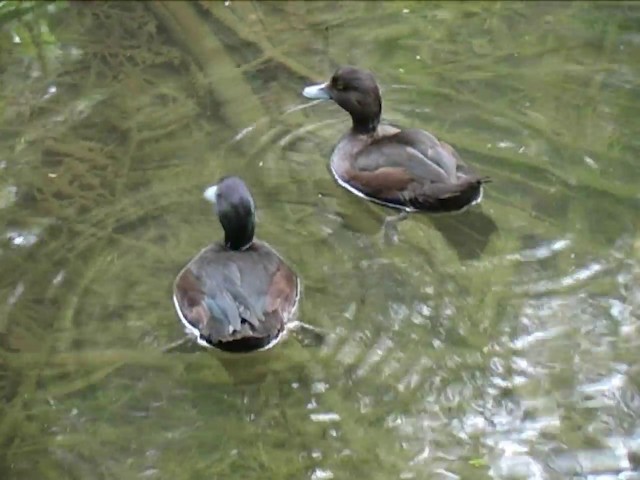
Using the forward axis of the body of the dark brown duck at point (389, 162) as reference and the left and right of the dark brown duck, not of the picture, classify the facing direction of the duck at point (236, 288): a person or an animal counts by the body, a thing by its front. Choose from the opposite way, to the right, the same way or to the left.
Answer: to the right

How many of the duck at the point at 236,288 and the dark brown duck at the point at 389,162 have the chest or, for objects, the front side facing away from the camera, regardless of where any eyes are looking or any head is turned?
1

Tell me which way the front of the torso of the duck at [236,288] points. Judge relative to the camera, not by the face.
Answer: away from the camera

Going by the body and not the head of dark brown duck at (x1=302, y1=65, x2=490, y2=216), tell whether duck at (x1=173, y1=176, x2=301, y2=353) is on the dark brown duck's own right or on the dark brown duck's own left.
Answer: on the dark brown duck's own left

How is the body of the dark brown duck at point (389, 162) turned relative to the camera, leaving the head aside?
to the viewer's left

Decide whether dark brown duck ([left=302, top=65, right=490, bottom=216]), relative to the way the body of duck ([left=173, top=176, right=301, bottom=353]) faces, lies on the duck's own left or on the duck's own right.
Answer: on the duck's own right
